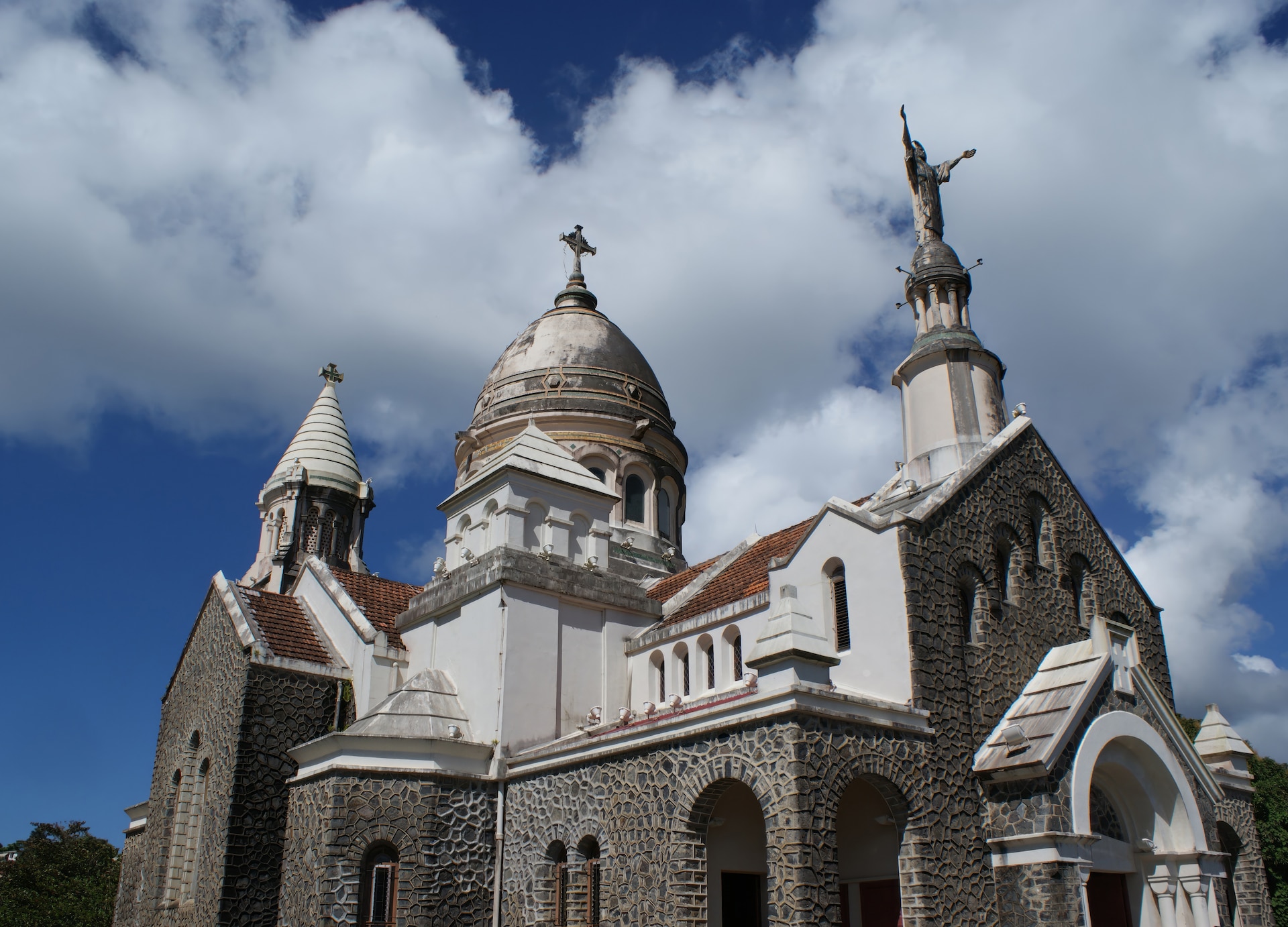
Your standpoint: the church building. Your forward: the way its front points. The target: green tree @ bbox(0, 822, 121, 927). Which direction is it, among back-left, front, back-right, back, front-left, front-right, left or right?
back

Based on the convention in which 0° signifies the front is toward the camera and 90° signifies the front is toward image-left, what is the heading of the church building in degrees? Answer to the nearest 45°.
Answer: approximately 315°
